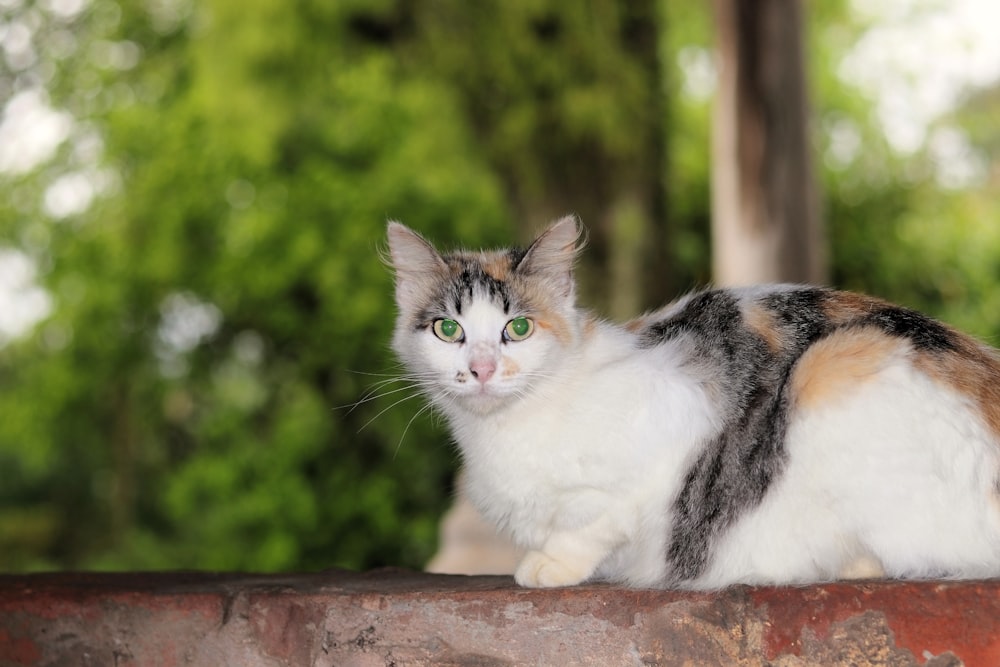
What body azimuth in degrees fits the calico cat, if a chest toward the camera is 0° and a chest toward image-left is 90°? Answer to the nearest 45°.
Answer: approximately 90°

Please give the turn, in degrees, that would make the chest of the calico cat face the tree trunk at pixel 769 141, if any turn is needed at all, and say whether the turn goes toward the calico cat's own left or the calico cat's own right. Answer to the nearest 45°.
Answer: approximately 90° to the calico cat's own right
